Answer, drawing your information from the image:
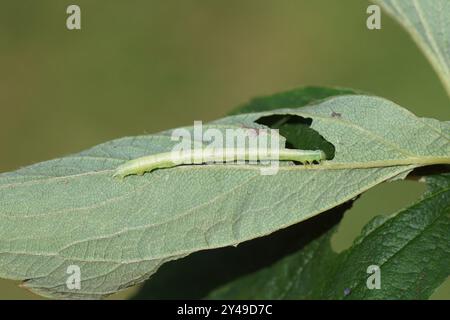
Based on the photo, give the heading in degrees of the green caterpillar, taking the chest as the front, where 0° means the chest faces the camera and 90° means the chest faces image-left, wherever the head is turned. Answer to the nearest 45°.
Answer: approximately 270°

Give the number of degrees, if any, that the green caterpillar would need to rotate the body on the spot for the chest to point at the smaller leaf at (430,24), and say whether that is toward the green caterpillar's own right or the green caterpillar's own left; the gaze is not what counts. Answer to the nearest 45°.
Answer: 0° — it already faces it
